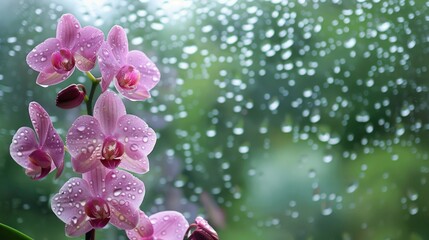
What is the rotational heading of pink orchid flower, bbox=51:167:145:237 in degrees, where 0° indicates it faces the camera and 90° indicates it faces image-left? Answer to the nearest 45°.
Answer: approximately 0°

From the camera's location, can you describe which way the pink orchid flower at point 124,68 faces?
facing the viewer and to the right of the viewer

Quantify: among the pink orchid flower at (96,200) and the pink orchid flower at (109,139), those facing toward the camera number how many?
2

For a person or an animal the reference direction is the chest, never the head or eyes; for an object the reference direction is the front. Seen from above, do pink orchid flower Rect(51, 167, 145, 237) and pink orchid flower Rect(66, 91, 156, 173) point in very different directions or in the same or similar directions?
same or similar directions

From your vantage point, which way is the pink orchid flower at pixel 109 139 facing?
toward the camera
